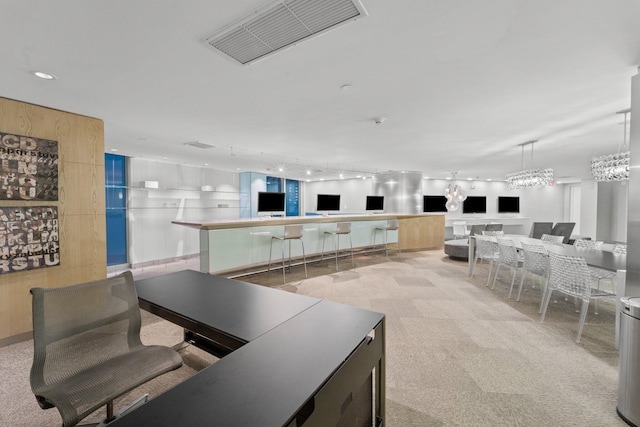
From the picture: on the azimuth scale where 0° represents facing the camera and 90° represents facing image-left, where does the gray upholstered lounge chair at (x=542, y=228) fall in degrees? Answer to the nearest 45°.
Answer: approximately 45°

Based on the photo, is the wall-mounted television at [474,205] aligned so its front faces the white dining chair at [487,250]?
yes

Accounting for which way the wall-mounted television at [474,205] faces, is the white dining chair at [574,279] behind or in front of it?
in front

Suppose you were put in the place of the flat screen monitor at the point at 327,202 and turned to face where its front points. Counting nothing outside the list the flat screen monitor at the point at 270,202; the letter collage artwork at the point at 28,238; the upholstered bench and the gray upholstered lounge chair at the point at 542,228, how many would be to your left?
2

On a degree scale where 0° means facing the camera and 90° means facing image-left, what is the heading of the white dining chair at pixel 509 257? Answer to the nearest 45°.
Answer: approximately 225°

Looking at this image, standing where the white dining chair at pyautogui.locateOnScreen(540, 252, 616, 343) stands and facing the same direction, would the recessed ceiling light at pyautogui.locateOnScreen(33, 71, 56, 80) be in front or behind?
behind

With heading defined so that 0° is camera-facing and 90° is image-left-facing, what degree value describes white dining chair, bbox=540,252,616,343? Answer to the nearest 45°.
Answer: approximately 225°

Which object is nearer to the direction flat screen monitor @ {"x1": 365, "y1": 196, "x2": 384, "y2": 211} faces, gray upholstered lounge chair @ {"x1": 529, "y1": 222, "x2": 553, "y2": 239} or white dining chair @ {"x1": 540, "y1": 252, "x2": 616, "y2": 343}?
the white dining chair

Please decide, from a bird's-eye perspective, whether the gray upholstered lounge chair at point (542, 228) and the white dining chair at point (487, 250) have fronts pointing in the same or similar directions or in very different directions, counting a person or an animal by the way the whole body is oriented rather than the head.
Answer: very different directions

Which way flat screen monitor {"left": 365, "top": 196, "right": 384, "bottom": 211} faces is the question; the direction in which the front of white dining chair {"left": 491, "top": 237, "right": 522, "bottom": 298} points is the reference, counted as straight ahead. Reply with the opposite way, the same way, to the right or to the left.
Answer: to the right

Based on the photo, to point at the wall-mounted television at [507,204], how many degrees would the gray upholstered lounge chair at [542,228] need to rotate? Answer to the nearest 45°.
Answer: approximately 135° to its right

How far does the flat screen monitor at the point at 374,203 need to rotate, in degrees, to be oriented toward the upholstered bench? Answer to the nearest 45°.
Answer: approximately 90° to its left

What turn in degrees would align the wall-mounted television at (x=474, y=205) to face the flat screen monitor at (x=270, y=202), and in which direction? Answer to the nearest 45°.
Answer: approximately 45° to its right

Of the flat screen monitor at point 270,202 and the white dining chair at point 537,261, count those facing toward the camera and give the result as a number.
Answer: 1

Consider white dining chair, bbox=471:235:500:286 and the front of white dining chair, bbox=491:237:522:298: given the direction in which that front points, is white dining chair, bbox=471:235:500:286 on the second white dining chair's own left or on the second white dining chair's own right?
on the second white dining chair's own left
